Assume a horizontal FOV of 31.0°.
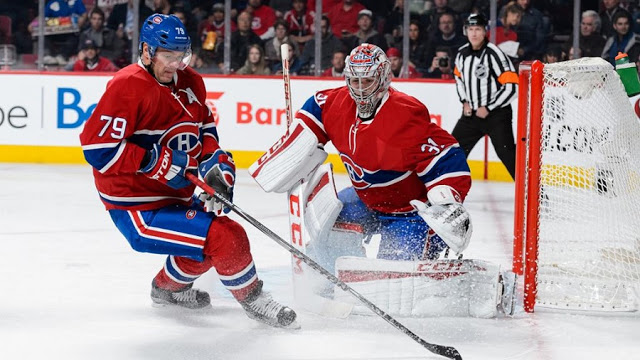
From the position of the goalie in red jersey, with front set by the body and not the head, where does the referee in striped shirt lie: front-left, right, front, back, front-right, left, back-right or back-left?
back-right

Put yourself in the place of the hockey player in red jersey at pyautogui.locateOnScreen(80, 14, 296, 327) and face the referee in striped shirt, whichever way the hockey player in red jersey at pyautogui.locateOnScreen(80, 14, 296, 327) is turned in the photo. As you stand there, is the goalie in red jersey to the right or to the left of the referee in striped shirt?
right

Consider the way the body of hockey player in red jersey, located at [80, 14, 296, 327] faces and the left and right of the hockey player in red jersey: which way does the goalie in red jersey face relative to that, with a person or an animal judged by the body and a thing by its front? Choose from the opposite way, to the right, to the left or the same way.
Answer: to the right

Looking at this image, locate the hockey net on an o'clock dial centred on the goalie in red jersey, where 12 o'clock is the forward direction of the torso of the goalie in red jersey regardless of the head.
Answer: The hockey net is roughly at 7 o'clock from the goalie in red jersey.

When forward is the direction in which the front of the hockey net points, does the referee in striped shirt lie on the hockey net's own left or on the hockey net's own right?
on the hockey net's own right

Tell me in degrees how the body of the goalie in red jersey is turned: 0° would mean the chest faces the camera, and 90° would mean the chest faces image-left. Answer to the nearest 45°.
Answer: approximately 45°

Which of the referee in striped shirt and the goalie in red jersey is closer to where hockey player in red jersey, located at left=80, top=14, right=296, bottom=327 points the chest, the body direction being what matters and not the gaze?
the goalie in red jersey

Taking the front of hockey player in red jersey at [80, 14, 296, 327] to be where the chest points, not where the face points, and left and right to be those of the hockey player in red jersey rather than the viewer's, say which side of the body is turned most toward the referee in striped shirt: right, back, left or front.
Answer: left

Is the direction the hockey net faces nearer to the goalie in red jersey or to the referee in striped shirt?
the goalie in red jersey

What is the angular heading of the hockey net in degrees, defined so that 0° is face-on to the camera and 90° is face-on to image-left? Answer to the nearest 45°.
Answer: approximately 90°

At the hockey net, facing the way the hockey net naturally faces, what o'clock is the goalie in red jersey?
The goalie in red jersey is roughly at 11 o'clock from the hockey net.

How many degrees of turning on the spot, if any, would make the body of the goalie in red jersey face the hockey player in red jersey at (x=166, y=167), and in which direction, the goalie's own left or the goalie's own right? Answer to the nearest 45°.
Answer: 0° — they already face them

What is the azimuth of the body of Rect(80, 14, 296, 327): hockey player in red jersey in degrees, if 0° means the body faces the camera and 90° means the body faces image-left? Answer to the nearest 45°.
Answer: approximately 315°
